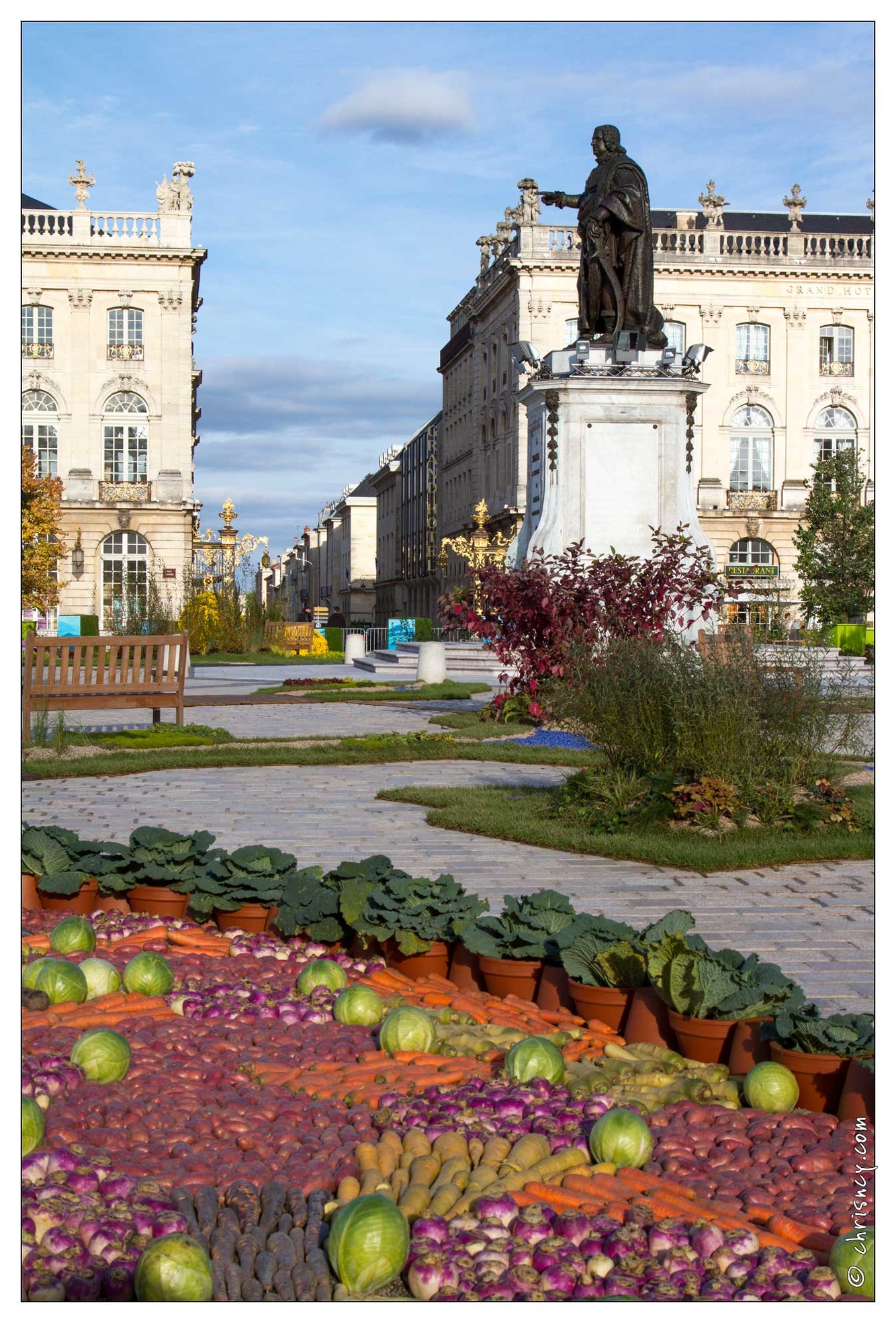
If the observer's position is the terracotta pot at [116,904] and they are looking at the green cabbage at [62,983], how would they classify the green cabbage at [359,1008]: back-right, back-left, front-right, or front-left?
front-left

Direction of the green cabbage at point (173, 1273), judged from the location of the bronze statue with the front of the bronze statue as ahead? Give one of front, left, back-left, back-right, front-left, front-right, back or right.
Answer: left

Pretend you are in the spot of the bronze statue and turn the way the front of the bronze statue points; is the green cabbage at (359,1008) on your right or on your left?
on your left

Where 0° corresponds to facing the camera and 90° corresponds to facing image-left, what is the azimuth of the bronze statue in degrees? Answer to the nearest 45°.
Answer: approximately 90°

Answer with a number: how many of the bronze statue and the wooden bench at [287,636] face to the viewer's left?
1
